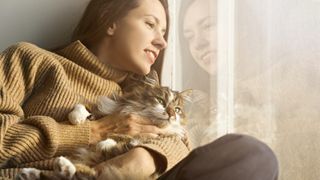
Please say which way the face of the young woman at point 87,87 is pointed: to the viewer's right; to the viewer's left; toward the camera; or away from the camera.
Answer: to the viewer's right

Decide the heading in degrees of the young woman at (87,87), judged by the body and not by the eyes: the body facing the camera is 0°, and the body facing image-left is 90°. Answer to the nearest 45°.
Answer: approximately 315°

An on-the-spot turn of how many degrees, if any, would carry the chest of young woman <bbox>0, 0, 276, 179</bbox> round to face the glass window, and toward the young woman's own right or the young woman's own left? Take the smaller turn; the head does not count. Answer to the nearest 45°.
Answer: approximately 45° to the young woman's own left
